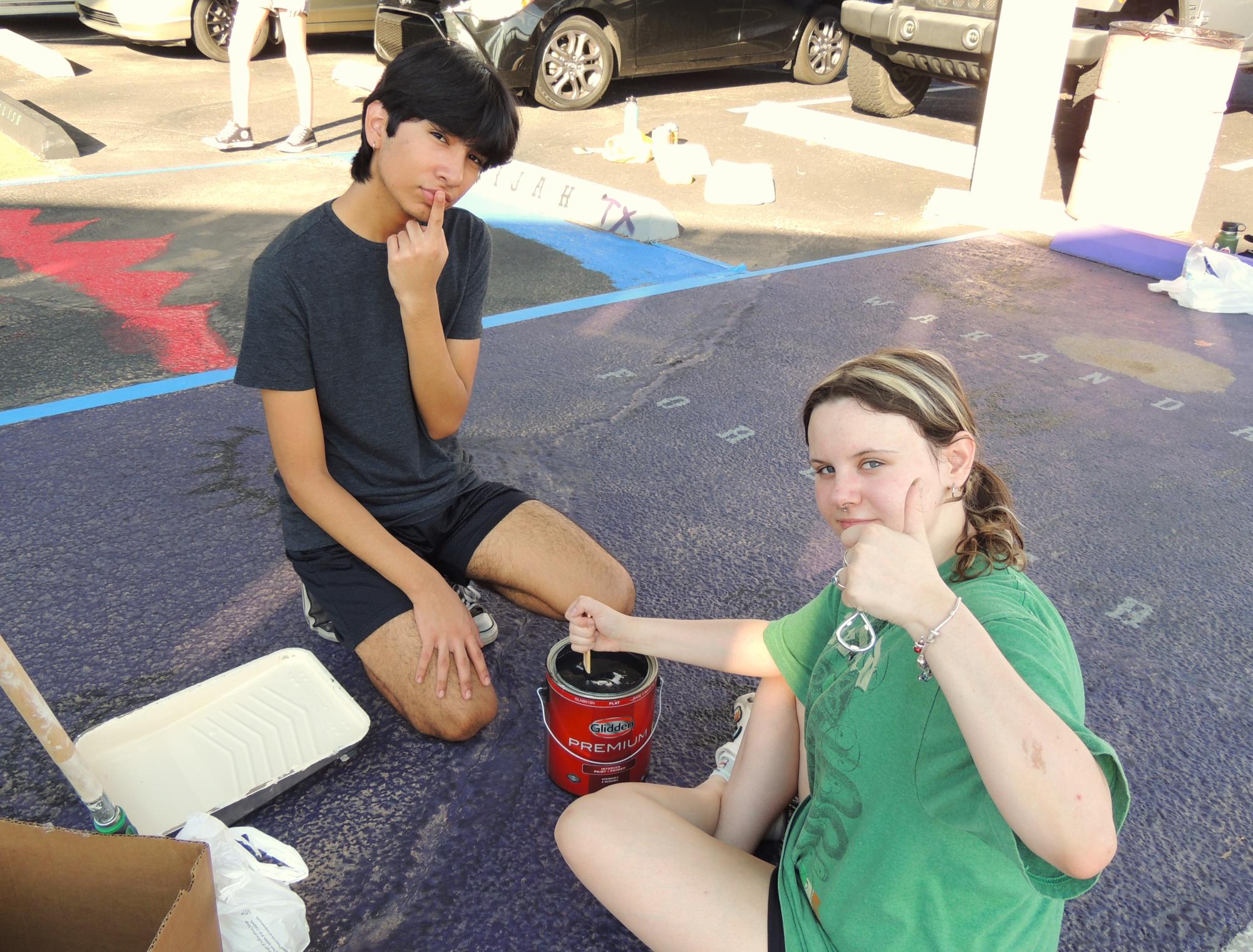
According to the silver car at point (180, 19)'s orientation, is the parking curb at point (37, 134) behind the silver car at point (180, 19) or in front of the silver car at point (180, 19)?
in front

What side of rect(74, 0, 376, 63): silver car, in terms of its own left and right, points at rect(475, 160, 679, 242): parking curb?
left

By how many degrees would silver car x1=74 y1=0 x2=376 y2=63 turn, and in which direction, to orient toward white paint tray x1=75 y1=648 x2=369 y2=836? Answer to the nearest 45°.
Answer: approximately 45° to its left

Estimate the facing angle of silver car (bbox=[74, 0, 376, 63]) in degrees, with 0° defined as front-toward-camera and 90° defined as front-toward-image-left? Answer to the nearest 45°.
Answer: approximately 45°

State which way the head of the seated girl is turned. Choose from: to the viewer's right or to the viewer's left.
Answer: to the viewer's left

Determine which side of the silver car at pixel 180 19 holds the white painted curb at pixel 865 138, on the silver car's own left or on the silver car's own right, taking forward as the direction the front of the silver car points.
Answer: on the silver car's own left

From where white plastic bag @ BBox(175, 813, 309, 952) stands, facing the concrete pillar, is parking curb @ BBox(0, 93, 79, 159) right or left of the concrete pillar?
left
